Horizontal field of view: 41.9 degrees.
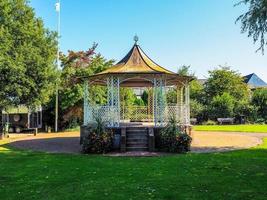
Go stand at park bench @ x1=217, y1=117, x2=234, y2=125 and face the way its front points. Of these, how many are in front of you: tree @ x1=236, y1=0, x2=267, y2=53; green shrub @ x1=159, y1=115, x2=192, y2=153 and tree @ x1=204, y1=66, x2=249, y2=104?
2

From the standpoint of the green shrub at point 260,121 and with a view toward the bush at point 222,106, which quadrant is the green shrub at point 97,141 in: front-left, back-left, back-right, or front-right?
front-left

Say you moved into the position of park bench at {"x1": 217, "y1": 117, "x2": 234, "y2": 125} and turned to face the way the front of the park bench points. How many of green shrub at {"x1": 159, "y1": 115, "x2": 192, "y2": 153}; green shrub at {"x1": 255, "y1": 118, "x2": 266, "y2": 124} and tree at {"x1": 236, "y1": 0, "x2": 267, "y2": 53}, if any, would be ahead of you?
2

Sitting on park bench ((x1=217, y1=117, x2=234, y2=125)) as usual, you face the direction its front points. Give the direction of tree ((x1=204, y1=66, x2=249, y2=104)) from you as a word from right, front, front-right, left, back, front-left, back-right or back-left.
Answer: back

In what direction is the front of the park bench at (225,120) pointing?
toward the camera

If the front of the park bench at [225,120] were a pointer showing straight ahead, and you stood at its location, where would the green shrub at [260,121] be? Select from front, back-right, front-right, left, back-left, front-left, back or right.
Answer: back-left

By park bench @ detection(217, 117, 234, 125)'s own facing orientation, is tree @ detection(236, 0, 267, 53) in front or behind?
in front

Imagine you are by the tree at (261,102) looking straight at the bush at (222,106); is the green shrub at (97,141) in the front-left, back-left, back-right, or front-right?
front-left

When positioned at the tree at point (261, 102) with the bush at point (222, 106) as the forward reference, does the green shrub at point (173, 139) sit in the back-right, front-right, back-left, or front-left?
front-left

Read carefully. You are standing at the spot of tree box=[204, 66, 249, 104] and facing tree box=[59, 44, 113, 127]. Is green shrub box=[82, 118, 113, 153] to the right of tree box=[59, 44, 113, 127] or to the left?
left

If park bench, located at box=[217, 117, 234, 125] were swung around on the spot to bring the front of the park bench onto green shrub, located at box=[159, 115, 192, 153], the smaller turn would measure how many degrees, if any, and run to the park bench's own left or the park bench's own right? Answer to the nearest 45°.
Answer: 0° — it already faces it

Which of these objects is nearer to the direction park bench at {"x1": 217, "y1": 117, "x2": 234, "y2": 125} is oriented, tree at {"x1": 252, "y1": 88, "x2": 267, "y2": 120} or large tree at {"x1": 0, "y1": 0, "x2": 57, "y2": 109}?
the large tree

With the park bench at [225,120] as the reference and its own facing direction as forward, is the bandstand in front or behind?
in front
